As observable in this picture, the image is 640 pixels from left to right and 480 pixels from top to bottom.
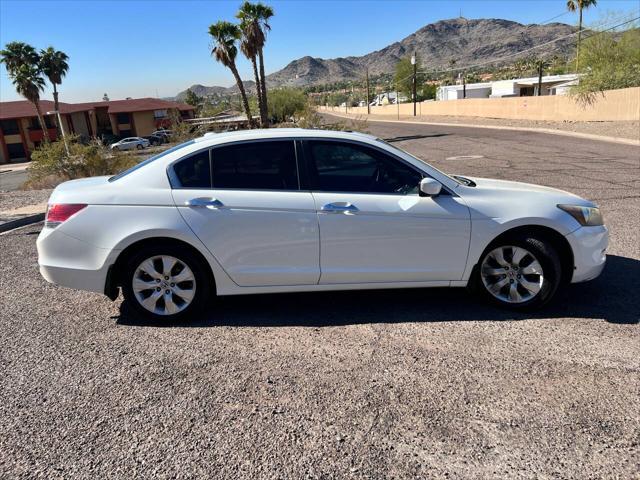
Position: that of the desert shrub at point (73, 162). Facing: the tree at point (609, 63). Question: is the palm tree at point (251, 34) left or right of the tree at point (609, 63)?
left

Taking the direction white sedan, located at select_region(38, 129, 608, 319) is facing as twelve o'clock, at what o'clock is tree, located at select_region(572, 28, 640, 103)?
The tree is roughly at 10 o'clock from the white sedan.

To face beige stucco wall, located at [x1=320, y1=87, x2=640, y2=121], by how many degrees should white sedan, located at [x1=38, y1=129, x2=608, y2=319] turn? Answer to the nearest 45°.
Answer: approximately 45° to its left

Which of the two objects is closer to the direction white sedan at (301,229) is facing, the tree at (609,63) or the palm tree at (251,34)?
the tree

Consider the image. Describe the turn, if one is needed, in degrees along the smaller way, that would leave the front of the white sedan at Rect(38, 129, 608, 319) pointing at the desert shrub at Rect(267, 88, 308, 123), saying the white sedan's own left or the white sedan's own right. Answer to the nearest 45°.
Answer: approximately 90° to the white sedan's own left

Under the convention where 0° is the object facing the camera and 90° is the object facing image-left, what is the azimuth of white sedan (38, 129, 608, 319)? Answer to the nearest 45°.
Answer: approximately 270°

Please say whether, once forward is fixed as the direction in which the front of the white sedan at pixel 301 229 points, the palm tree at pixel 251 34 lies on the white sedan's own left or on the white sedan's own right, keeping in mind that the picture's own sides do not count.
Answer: on the white sedan's own left

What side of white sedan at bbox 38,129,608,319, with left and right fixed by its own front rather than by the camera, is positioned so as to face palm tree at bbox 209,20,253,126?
left

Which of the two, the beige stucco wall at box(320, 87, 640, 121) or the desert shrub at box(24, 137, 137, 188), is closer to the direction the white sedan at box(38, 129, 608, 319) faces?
the beige stucco wall
